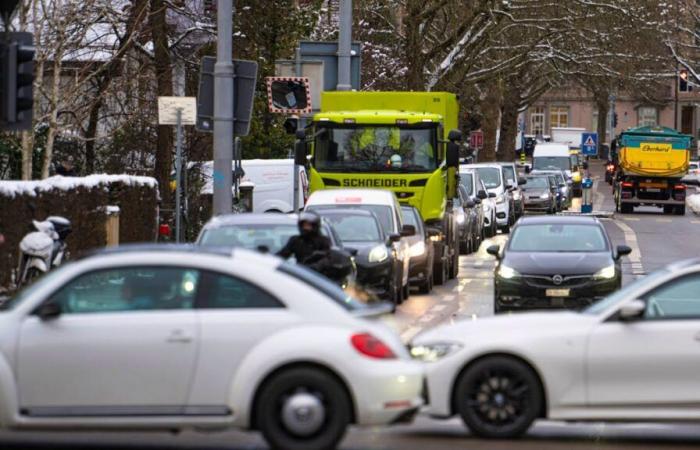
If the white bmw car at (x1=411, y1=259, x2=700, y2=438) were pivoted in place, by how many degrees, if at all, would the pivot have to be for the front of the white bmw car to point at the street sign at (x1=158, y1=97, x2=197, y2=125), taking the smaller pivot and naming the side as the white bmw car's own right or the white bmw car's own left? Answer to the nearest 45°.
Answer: approximately 45° to the white bmw car's own right

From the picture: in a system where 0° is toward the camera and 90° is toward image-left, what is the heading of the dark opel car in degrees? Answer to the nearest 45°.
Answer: approximately 0°

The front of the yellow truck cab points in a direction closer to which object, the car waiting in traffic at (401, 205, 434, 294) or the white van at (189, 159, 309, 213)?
the car waiting in traffic

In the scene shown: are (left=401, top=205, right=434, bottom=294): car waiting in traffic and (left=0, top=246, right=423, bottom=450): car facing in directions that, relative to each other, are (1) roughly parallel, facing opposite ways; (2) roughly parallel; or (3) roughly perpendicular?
roughly perpendicular

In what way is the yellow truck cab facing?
toward the camera

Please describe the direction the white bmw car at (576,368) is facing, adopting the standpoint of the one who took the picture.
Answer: facing to the left of the viewer

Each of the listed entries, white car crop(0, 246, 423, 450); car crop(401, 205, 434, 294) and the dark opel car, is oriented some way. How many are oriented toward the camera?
2

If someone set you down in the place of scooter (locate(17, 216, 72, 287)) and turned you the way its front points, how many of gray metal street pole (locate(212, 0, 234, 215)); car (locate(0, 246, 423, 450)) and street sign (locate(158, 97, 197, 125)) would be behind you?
2

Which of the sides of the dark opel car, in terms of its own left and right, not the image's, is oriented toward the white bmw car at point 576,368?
front

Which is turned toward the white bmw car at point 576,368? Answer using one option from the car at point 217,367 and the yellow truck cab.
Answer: the yellow truck cab

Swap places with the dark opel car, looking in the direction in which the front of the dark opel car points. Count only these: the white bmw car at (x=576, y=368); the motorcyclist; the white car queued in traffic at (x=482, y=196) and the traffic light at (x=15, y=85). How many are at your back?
1

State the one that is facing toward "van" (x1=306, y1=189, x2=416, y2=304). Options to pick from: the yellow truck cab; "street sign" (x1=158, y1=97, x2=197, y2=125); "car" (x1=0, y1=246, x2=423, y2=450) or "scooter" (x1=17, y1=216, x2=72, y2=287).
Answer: the yellow truck cab

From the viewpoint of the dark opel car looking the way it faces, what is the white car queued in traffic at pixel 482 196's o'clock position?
The white car queued in traffic is roughly at 6 o'clock from the dark opel car.

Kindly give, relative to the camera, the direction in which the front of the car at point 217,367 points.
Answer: facing to the left of the viewer
